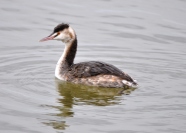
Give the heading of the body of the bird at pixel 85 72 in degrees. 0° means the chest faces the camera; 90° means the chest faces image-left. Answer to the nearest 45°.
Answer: approximately 90°
